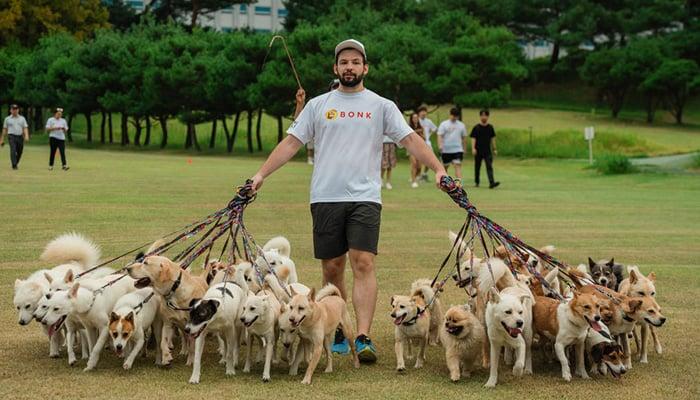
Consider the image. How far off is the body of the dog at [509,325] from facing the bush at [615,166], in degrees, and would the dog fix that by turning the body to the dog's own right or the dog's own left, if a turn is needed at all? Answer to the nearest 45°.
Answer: approximately 180°

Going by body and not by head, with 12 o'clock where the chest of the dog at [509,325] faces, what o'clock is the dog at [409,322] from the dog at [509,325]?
the dog at [409,322] is roughly at 4 o'clock from the dog at [509,325].

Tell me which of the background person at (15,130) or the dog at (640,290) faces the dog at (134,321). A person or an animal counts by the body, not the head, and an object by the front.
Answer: the background person

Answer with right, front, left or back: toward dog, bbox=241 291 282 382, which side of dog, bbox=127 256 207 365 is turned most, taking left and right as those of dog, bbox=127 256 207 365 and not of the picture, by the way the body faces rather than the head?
left

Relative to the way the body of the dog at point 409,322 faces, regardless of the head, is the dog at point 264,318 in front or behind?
in front

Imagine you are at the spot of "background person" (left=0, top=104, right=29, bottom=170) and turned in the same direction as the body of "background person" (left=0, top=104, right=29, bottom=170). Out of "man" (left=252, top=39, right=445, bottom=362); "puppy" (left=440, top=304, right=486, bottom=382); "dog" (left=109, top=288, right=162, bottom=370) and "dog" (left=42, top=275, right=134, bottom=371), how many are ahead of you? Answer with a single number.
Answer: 4

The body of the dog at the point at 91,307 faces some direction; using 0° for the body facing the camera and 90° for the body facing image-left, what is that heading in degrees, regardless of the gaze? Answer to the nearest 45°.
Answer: approximately 45°

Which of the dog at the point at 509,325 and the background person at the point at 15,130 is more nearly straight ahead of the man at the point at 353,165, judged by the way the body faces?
the dog

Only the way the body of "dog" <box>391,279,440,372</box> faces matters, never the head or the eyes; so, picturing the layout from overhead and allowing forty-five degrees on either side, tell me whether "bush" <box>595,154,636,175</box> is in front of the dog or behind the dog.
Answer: behind

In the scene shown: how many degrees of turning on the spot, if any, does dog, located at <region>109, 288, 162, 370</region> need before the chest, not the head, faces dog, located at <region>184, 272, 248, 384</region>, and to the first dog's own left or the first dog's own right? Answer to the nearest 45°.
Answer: approximately 135° to the first dog's own left

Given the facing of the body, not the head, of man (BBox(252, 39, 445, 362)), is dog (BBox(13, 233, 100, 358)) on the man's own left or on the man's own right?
on the man's own right

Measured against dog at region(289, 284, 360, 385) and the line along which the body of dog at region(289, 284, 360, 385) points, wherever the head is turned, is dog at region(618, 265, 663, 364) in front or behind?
behind

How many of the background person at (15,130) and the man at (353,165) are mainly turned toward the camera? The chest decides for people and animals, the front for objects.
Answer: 2
